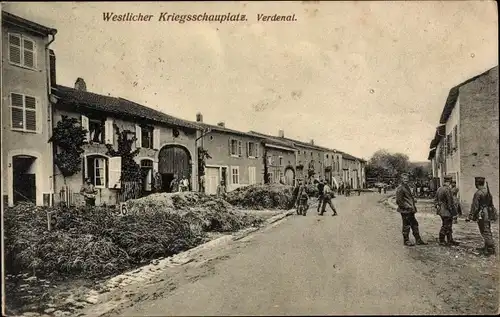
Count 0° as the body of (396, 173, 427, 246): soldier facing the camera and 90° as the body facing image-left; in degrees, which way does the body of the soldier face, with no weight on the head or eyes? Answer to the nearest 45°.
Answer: approximately 315°

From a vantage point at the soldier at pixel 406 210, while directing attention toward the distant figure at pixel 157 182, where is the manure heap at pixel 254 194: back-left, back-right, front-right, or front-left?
front-right

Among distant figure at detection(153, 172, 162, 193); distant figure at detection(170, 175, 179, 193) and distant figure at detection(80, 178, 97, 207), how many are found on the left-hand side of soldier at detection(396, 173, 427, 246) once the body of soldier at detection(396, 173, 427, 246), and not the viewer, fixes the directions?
0

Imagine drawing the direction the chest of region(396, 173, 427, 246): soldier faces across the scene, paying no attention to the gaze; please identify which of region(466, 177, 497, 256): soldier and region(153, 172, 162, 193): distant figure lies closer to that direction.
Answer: the soldier

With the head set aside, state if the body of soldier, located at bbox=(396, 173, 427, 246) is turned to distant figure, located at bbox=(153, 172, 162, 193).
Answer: no

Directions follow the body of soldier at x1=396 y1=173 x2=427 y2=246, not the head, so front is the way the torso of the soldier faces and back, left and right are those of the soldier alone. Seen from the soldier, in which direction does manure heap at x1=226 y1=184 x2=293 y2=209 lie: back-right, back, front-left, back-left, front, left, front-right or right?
back
